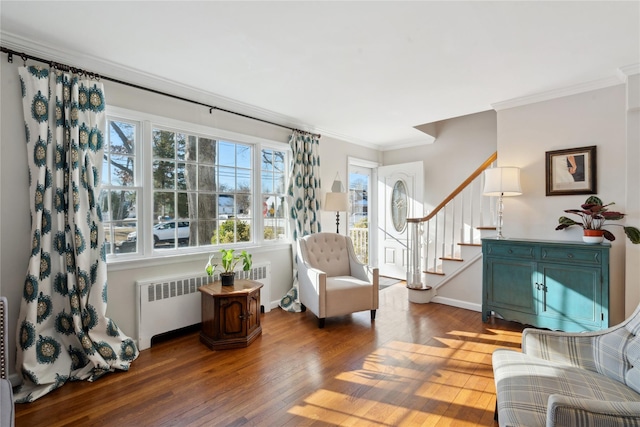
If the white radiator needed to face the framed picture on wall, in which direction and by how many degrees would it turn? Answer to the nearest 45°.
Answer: approximately 45° to its left

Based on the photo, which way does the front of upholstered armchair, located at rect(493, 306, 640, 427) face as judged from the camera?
facing to the left of the viewer

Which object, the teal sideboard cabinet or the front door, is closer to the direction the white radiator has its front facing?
the teal sideboard cabinet

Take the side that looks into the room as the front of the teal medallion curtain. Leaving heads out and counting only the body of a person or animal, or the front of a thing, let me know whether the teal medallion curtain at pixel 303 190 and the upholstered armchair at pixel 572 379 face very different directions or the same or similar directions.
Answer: very different directions

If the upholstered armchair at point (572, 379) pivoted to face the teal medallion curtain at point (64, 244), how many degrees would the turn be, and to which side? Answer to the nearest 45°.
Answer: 0° — it already faces it

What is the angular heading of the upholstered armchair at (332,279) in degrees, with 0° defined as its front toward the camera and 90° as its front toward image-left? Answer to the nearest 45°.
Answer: approximately 315°

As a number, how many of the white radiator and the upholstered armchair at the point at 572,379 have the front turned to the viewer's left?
1

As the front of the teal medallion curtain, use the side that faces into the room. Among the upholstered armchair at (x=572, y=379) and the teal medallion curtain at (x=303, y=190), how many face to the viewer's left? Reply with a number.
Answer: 1
